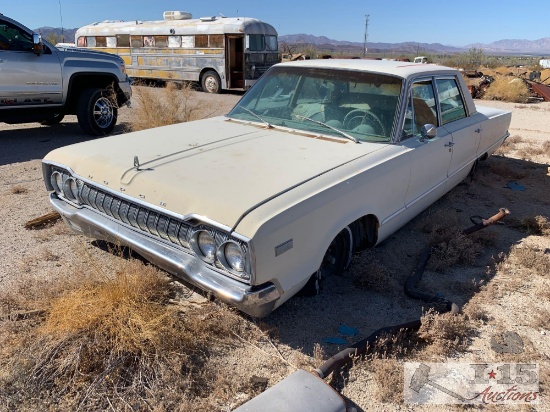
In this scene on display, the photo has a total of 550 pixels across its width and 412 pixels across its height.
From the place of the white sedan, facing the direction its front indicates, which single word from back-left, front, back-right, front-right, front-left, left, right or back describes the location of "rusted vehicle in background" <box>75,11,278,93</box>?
back-right

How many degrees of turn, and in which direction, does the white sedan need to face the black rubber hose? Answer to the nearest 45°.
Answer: approximately 135° to its left

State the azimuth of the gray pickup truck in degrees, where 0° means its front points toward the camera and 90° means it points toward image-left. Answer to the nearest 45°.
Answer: approximately 270°

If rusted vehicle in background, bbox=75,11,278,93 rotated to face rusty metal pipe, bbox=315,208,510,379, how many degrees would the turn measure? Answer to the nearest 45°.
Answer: approximately 45° to its right

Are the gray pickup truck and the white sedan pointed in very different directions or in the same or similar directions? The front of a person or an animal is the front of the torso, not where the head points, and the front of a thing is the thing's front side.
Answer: very different directions

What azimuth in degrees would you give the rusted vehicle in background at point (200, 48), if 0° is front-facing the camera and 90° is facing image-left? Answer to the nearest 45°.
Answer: approximately 315°

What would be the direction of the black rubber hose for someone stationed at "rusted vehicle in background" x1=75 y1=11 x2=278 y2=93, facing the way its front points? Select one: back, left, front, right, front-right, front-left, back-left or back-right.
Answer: front-right

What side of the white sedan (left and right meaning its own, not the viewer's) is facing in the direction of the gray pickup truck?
right

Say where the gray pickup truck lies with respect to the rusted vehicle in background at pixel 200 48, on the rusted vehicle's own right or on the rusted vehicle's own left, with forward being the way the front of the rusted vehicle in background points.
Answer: on the rusted vehicle's own right

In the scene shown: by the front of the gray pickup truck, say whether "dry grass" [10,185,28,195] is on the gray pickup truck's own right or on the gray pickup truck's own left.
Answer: on the gray pickup truck's own right

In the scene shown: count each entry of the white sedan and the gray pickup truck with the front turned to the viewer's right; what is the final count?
1

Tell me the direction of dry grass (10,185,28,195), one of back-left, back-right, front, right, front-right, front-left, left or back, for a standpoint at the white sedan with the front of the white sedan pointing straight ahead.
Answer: right
